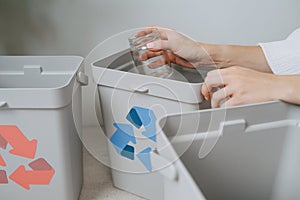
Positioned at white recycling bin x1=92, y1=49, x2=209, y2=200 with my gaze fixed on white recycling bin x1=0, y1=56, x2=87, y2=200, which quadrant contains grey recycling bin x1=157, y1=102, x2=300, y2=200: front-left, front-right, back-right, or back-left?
back-left

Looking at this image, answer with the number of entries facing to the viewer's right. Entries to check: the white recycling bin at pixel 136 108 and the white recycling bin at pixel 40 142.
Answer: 0

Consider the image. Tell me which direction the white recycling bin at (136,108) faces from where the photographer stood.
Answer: facing the viewer and to the left of the viewer
